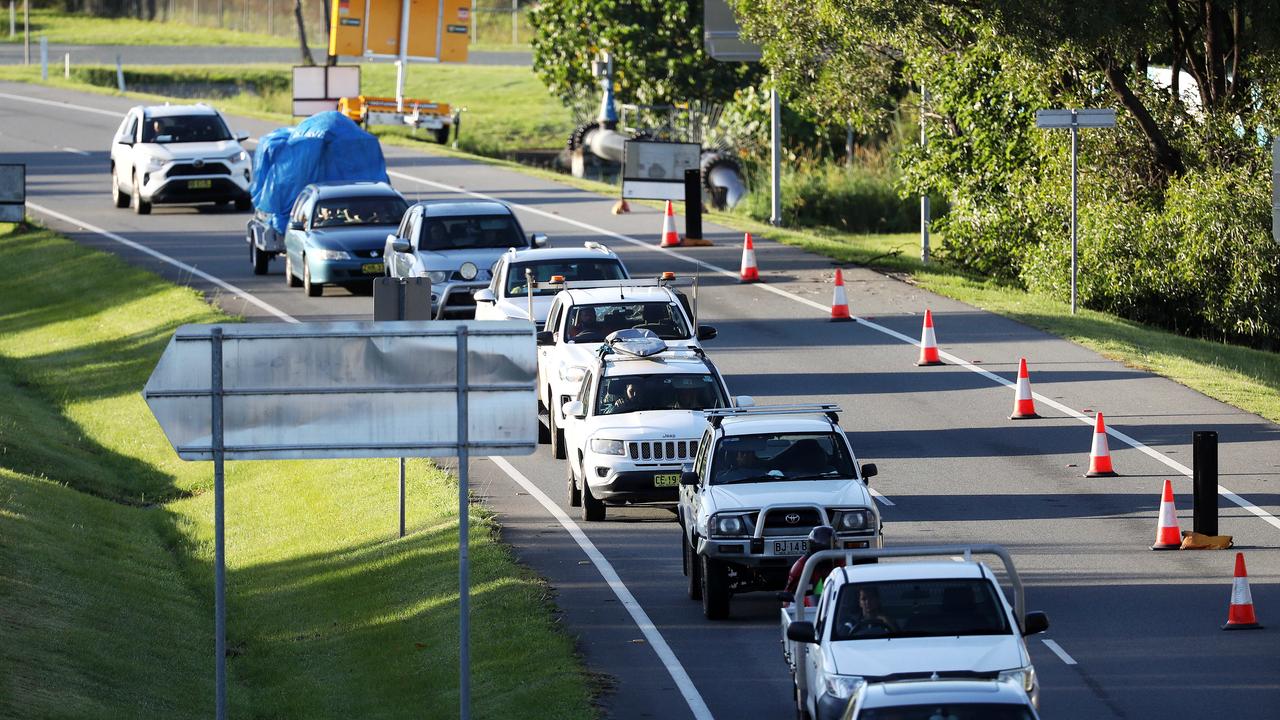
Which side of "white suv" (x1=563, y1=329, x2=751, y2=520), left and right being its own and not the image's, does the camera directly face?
front

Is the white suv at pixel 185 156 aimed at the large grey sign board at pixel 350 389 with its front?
yes

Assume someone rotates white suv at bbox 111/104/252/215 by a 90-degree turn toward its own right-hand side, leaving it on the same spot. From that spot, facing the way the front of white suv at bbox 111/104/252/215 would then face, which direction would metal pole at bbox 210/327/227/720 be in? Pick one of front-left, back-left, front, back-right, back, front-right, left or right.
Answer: left

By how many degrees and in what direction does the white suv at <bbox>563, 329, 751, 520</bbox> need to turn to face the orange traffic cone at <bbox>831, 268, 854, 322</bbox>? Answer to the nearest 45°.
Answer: approximately 180°

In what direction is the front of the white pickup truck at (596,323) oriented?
toward the camera

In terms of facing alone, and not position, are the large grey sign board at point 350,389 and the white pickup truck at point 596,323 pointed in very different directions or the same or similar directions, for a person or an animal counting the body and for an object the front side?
very different directions

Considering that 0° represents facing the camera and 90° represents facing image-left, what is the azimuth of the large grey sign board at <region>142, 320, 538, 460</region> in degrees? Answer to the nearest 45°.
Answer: approximately 180°

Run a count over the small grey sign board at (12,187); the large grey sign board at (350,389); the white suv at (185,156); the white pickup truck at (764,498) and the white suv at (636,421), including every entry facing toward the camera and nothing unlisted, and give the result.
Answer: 3

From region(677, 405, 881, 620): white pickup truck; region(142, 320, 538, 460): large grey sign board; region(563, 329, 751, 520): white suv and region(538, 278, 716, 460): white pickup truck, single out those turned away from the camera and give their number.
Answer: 1
